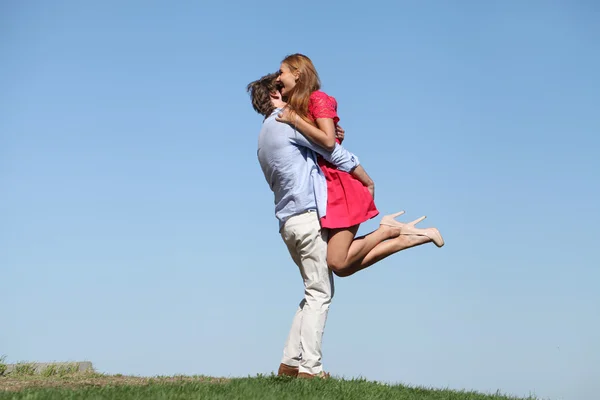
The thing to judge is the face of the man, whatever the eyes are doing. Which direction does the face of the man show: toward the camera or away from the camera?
away from the camera

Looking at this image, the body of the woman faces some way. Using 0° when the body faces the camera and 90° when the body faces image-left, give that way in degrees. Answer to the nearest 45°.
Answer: approximately 90°

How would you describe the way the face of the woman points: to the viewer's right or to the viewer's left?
to the viewer's left
